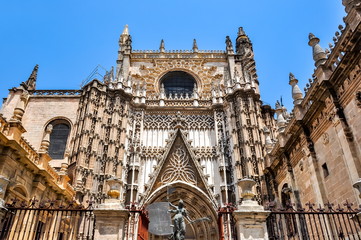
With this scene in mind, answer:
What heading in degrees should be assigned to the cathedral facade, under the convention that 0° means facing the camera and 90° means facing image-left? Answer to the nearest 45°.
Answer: approximately 0°

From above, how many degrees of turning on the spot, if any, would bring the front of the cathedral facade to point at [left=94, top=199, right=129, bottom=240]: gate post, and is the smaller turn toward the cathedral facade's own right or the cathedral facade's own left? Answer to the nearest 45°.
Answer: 0° — it already faces it
